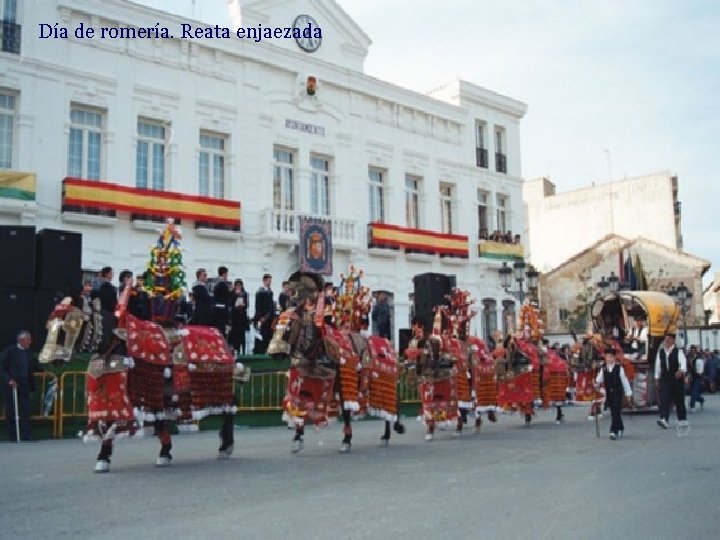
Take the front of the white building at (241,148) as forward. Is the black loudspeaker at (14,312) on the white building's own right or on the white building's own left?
on the white building's own right

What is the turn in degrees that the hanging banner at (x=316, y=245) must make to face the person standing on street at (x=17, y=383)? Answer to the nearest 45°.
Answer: approximately 45° to its right

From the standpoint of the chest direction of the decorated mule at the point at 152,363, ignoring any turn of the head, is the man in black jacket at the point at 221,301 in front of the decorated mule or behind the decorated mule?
behind

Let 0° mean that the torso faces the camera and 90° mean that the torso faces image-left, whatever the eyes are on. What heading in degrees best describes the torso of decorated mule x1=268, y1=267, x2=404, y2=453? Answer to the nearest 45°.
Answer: approximately 45°

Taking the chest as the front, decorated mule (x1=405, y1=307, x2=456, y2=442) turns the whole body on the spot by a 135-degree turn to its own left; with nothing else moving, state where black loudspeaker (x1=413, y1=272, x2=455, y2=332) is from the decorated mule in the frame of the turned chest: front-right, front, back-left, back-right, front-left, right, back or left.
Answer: left

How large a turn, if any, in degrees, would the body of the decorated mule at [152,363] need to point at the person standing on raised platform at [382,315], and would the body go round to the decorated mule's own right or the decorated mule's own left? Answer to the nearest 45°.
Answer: approximately 180°

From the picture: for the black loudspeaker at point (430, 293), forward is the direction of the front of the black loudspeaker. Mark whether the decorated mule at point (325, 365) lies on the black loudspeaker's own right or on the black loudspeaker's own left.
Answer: on the black loudspeaker's own right

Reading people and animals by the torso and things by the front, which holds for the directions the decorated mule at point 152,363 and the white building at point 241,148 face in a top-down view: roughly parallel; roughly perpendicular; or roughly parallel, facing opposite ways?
roughly perpendicular

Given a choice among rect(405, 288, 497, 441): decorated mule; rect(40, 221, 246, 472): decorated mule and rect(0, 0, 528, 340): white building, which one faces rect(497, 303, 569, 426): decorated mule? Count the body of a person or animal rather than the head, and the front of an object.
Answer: the white building

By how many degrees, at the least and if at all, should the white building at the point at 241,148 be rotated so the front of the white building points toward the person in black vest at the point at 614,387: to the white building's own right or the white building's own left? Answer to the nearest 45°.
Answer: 0° — it already faces them
